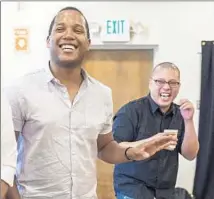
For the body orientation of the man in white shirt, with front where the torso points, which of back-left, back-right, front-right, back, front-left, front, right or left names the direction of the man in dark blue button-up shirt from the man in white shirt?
back-left

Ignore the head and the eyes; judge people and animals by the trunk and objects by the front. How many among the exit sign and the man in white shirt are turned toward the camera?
2

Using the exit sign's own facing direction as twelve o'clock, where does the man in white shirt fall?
The man in white shirt is roughly at 12 o'clock from the exit sign.

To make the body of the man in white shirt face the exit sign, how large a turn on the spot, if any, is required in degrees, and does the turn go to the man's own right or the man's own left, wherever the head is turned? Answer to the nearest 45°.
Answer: approximately 180°

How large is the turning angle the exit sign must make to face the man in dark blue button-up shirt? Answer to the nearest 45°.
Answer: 0° — it already faces them

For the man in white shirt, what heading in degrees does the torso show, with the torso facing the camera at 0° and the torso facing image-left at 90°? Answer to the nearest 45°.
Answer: approximately 0°

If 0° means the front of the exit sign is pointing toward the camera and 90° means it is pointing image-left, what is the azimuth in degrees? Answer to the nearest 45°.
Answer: approximately 0°
